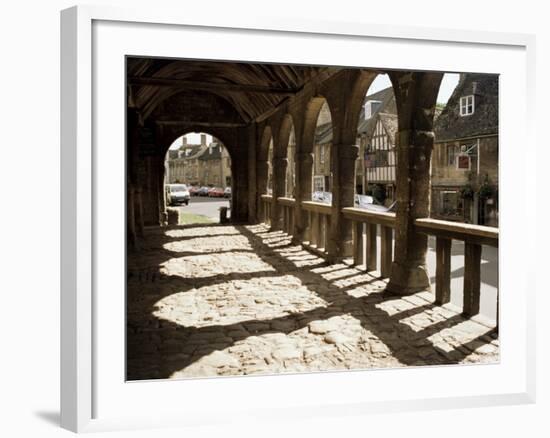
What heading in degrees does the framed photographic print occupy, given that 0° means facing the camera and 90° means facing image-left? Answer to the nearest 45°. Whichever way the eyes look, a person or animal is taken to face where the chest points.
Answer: approximately 315°
